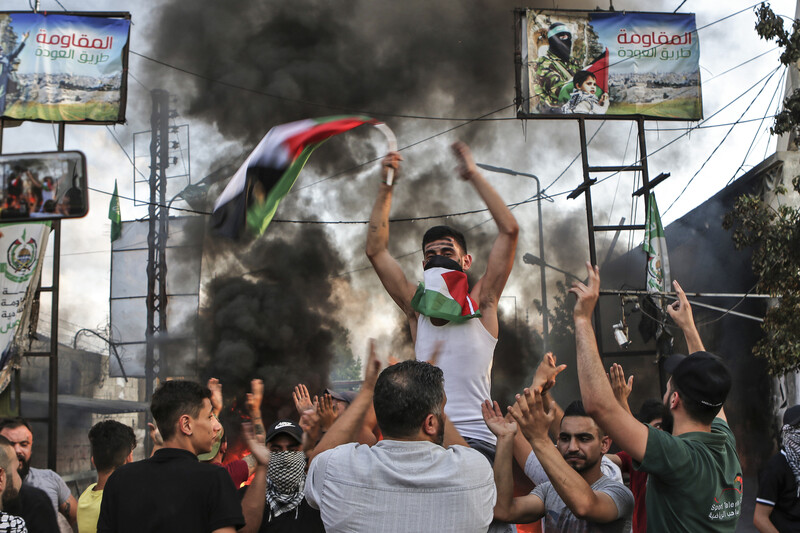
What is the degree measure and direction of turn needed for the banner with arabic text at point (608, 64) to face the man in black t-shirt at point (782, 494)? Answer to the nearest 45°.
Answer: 0° — it already faces them

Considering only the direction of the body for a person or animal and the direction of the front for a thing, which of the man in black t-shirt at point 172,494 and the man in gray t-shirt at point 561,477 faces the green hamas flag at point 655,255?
the man in black t-shirt

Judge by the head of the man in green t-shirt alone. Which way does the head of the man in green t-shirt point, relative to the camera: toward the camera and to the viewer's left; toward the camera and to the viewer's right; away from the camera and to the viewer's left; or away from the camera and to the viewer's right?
away from the camera and to the viewer's left

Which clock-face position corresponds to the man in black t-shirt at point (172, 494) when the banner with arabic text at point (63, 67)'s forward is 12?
The man in black t-shirt is roughly at 12 o'clock from the banner with arabic text.

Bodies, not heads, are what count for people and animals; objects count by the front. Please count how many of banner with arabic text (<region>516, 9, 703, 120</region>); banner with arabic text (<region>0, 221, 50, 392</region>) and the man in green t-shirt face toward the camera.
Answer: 2

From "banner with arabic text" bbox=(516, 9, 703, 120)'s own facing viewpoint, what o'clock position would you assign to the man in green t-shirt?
The man in green t-shirt is roughly at 12 o'clock from the banner with arabic text.

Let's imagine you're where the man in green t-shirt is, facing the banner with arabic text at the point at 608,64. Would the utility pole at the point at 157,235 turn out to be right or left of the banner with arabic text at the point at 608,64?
left

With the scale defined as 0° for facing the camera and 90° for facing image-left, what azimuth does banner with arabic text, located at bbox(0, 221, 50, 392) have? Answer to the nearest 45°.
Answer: approximately 0°

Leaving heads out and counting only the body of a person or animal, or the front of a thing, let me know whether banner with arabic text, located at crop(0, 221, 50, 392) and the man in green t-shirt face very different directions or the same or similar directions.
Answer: very different directions

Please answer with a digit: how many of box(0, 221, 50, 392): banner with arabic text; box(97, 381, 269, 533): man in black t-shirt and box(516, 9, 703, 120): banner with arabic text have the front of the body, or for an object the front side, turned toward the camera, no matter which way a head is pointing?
2
